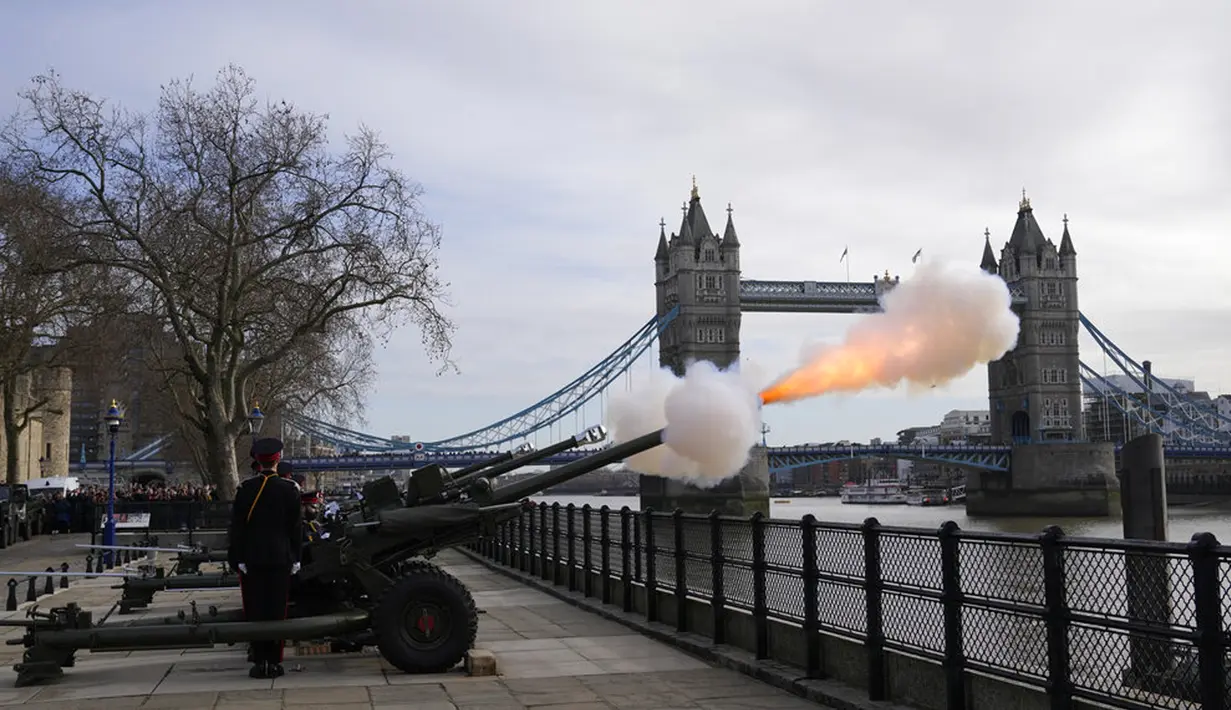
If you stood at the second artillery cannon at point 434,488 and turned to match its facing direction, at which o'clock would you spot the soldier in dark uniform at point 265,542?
The soldier in dark uniform is roughly at 5 o'clock from the second artillery cannon.

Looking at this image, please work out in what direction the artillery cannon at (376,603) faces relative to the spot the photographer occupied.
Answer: facing to the right of the viewer

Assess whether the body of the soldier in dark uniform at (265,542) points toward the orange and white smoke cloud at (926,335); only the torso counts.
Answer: no

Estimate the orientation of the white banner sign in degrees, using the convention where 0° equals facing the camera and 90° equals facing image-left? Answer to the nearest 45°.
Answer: approximately 0°

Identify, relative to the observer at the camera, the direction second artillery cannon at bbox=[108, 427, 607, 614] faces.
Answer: facing to the right of the viewer

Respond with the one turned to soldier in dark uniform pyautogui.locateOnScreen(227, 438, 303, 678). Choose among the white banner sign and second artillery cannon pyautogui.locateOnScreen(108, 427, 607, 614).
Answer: the white banner sign
